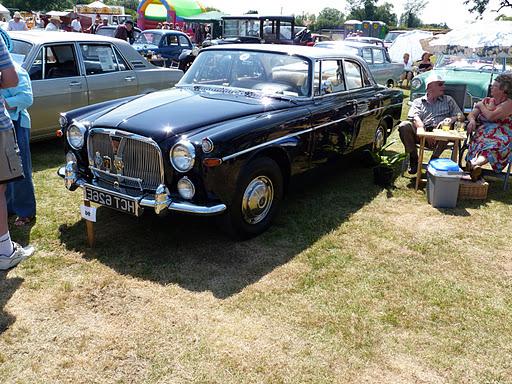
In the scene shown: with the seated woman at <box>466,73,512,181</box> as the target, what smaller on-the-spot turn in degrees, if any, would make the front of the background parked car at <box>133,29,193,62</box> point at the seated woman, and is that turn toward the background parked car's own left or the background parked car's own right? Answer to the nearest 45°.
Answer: approximately 45° to the background parked car's own left

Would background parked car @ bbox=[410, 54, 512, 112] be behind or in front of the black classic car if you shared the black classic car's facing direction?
behind

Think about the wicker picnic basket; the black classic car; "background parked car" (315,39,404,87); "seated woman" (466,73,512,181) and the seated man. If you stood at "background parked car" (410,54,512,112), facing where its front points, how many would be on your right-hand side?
1

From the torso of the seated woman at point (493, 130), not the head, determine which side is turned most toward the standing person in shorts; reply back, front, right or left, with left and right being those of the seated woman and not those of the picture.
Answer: front

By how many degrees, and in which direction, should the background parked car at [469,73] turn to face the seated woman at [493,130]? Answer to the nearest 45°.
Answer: approximately 45° to its left

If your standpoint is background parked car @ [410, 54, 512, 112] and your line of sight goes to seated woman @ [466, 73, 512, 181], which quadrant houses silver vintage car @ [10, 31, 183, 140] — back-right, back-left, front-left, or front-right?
front-right

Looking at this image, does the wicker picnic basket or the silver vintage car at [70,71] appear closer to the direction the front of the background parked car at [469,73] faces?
the silver vintage car

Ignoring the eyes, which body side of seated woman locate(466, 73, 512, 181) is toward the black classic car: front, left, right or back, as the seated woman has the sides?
front

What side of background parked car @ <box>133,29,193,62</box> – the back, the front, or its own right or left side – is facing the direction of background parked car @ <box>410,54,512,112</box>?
left

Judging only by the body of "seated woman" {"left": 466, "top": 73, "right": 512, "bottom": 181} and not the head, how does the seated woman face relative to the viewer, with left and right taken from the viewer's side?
facing the viewer and to the left of the viewer

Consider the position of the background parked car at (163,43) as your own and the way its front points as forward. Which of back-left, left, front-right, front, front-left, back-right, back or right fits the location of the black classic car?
front-left

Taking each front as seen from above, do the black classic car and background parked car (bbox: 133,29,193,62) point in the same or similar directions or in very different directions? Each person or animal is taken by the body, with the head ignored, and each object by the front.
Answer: same or similar directions

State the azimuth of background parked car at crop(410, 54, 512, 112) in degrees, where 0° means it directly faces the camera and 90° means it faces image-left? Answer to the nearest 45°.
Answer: approximately 45°
